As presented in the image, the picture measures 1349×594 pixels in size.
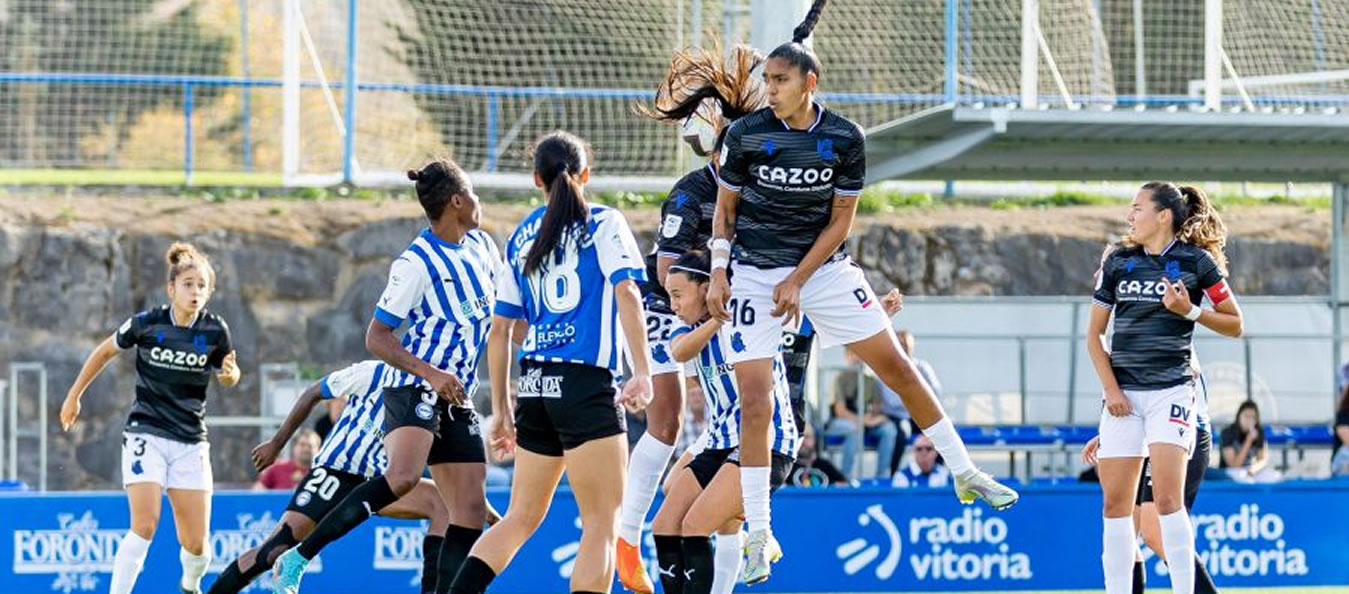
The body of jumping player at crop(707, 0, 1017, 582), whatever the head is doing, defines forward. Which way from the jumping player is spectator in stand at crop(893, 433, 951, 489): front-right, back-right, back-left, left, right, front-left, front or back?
back

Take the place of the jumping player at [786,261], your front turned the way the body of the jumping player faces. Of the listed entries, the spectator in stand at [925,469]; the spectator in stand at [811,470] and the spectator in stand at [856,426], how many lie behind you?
3

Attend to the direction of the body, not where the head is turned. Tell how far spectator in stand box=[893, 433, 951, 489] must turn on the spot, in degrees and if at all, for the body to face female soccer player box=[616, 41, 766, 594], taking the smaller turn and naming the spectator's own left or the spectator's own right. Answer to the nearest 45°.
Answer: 0° — they already face them

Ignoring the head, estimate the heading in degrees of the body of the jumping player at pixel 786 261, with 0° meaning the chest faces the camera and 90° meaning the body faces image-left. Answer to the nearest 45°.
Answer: approximately 0°

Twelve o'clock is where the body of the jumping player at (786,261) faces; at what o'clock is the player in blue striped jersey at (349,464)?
The player in blue striped jersey is roughly at 4 o'clock from the jumping player.

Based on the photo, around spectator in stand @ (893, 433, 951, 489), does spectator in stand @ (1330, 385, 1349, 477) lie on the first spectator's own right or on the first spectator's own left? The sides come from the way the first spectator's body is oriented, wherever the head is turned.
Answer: on the first spectator's own left

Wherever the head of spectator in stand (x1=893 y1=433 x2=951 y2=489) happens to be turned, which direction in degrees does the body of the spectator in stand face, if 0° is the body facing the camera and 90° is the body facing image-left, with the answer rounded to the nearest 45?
approximately 0°

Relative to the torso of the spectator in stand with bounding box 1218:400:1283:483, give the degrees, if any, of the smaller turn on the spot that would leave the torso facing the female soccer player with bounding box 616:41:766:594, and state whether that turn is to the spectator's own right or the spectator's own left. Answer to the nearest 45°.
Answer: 0° — they already face them

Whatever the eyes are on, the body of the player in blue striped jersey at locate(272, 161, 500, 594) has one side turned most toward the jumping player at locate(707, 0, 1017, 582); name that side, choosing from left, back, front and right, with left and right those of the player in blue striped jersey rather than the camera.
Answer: front

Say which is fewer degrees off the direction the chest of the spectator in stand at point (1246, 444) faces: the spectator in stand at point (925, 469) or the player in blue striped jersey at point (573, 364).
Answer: the player in blue striped jersey

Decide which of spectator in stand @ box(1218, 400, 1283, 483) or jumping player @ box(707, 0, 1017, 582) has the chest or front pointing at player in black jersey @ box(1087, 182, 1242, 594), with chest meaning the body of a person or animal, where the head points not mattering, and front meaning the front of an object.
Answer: the spectator in stand

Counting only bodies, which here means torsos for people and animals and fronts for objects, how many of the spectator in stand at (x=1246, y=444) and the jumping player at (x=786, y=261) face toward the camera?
2

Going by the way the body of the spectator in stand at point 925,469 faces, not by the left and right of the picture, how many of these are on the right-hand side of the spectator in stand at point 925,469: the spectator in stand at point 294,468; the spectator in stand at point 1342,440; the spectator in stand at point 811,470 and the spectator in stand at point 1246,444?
2
